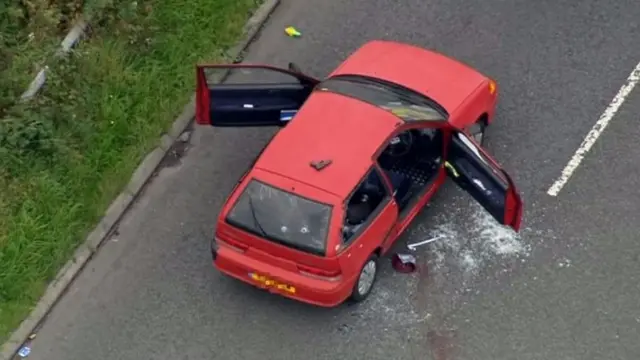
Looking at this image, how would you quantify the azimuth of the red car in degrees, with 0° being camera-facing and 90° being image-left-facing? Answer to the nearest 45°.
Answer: approximately 225°
